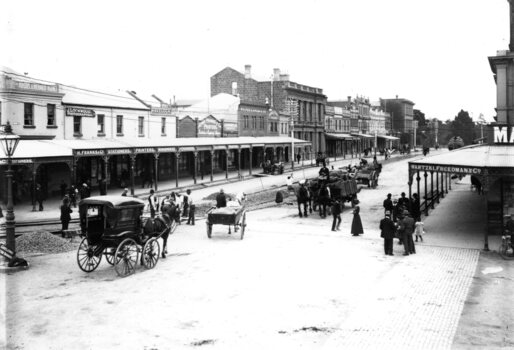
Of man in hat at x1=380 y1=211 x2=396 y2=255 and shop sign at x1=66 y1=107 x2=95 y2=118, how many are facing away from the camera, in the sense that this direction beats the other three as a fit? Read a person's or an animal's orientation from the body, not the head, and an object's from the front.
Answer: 1

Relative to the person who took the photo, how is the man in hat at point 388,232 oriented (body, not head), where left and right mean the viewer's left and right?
facing away from the viewer

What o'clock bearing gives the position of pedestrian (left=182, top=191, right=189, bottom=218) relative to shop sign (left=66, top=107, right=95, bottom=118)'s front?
The pedestrian is roughly at 1 o'clock from the shop sign.

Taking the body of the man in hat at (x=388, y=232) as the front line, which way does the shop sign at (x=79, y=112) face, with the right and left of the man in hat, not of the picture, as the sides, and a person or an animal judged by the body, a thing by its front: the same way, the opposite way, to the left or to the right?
to the right

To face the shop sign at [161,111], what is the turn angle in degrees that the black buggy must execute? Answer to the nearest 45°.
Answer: approximately 45° to its left

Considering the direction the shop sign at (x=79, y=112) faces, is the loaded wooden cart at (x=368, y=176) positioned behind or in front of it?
in front

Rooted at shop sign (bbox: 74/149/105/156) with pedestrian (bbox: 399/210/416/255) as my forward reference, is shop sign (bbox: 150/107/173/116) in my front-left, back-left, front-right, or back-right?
back-left

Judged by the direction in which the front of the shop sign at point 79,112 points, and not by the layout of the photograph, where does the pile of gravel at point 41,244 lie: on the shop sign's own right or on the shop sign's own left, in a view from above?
on the shop sign's own right

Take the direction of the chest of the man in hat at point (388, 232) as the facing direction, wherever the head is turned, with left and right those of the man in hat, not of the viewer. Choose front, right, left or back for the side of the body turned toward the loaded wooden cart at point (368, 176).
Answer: front

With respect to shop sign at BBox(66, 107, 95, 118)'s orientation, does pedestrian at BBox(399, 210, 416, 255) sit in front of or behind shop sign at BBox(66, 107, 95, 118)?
in front

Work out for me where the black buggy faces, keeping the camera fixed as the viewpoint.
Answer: facing away from the viewer and to the right of the viewer
